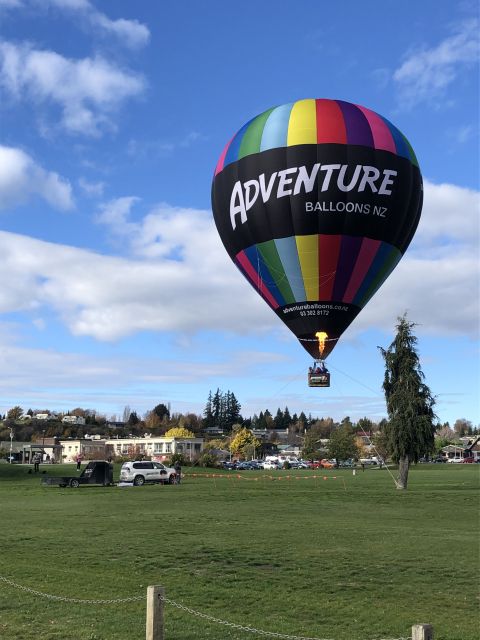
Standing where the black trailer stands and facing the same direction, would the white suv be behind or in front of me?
in front

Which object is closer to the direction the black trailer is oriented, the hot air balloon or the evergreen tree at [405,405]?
the evergreen tree

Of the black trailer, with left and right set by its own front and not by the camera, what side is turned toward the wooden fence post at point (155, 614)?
right

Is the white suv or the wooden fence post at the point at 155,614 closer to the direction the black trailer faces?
the white suv

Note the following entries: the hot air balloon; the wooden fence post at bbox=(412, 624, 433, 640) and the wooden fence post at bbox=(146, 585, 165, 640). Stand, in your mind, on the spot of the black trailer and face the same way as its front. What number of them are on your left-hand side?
0

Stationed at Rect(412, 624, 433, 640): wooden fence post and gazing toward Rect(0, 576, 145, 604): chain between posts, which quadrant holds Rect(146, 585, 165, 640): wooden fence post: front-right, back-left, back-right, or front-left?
front-left

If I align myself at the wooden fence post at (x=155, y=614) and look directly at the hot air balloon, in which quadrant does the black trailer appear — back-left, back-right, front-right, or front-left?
front-left

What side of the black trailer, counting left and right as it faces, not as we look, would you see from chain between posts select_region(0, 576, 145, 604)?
right

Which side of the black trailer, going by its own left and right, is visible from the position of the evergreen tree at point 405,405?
front

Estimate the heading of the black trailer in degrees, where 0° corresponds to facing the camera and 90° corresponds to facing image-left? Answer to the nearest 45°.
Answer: approximately 270°

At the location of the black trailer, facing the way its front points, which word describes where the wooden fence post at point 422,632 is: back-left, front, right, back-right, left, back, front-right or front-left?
right

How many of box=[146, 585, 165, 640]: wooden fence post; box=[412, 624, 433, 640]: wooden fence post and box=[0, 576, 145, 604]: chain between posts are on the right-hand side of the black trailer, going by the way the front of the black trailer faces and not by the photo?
3
